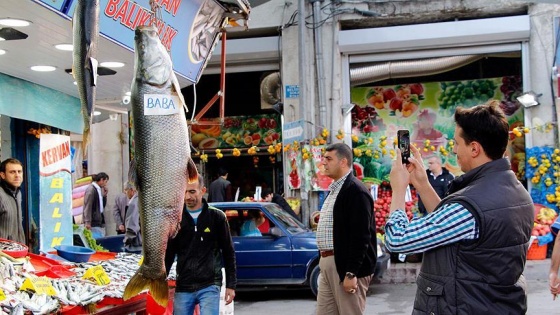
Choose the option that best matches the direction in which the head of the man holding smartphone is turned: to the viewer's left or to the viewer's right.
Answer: to the viewer's left

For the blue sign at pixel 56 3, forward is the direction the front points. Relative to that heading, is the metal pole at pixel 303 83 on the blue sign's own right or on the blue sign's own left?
on the blue sign's own left

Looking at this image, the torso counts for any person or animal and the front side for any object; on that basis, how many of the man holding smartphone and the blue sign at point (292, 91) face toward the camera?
1

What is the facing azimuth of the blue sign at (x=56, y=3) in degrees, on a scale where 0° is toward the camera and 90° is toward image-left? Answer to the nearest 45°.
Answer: approximately 315°

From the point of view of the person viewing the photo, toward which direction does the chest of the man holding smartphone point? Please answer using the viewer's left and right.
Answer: facing away from the viewer and to the left of the viewer
